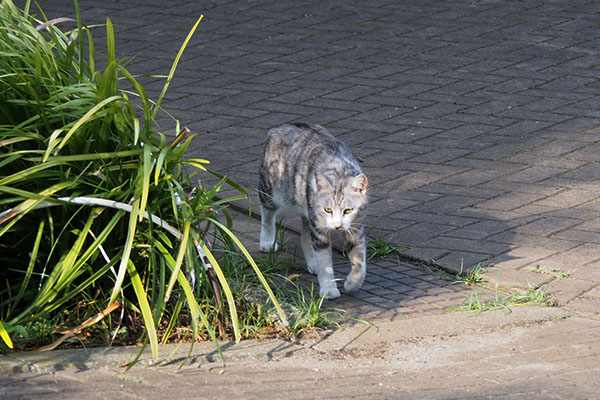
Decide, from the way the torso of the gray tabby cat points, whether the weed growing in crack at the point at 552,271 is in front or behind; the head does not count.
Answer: in front

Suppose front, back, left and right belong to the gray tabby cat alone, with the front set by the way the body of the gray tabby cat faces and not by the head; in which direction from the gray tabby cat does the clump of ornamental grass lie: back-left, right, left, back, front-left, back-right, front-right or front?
right

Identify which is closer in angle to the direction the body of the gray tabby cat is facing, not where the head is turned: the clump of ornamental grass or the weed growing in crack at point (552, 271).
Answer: the weed growing in crack

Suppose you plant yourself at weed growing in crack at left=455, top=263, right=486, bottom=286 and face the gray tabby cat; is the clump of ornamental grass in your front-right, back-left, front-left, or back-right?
front-left

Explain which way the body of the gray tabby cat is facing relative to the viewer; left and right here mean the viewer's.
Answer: facing the viewer and to the right of the viewer

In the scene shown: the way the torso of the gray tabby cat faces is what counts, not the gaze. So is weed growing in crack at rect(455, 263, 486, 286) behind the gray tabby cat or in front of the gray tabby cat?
in front
